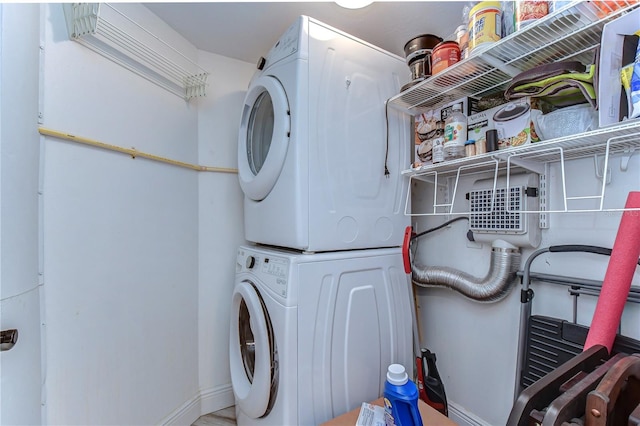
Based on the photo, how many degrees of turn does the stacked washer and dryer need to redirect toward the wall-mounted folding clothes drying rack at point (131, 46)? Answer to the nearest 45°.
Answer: approximately 45° to its right

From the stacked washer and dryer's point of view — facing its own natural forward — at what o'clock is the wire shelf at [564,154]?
The wire shelf is roughly at 8 o'clock from the stacked washer and dryer.

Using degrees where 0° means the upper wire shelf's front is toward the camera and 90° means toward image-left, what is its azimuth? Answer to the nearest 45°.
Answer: approximately 45°

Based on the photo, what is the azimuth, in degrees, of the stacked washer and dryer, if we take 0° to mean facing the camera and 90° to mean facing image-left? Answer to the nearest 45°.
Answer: approximately 45°

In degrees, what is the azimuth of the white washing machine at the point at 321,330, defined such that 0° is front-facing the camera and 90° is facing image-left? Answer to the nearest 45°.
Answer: approximately 45°

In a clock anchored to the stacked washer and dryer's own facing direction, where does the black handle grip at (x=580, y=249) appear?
The black handle grip is roughly at 8 o'clock from the stacked washer and dryer.

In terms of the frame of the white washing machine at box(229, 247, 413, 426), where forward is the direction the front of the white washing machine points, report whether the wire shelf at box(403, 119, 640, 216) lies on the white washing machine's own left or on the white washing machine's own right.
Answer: on the white washing machine's own left
